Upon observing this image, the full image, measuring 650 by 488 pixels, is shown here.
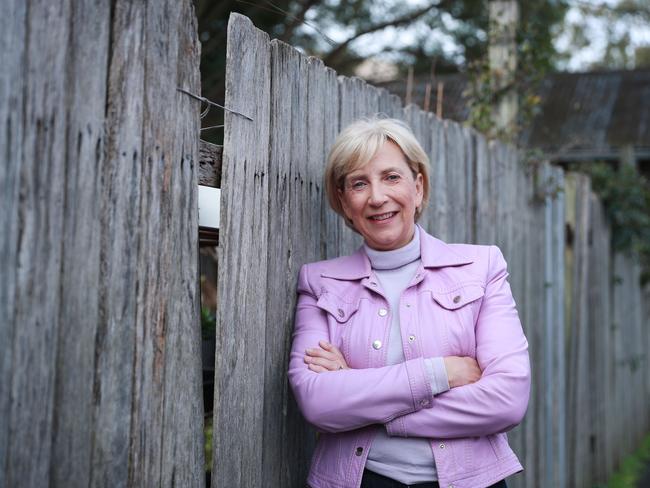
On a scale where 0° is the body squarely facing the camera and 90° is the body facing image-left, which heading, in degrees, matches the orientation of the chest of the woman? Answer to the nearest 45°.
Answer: approximately 0°

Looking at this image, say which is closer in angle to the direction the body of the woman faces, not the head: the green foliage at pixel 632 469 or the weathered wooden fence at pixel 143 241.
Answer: the weathered wooden fence

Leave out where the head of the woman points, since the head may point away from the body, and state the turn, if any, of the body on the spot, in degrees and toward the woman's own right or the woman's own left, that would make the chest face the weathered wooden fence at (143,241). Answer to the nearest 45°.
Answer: approximately 45° to the woman's own right

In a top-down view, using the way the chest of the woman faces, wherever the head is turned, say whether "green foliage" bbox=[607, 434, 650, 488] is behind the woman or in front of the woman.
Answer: behind
